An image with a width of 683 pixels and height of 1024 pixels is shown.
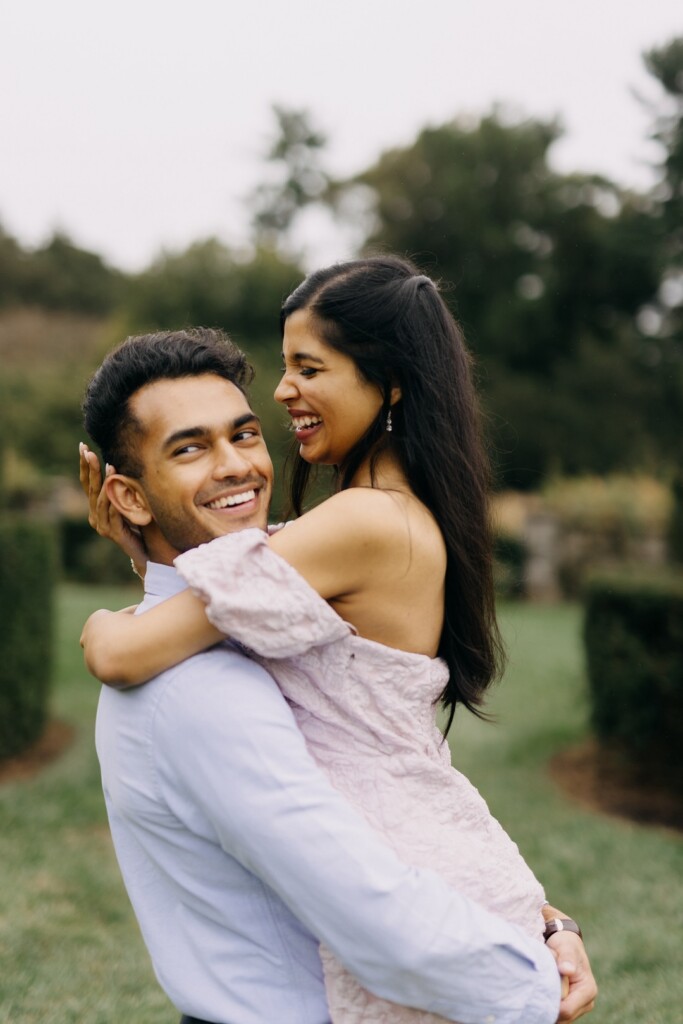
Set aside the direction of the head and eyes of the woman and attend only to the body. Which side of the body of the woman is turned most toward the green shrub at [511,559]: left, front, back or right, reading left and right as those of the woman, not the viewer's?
right

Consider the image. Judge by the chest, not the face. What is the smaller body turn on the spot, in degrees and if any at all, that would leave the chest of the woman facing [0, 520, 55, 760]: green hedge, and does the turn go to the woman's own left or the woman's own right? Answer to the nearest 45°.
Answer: approximately 90° to the woman's own right

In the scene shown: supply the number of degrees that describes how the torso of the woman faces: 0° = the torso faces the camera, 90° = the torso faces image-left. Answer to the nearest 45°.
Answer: approximately 90°

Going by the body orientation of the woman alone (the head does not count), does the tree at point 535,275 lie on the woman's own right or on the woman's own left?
on the woman's own right

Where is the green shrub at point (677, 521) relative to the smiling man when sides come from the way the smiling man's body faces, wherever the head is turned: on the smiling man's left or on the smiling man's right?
on the smiling man's left

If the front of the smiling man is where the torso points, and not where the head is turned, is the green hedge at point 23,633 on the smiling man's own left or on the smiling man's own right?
on the smiling man's own left

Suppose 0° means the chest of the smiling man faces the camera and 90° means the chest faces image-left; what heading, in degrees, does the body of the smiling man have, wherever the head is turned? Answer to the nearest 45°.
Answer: approximately 270°

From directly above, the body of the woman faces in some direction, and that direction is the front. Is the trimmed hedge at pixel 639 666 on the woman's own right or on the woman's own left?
on the woman's own right
